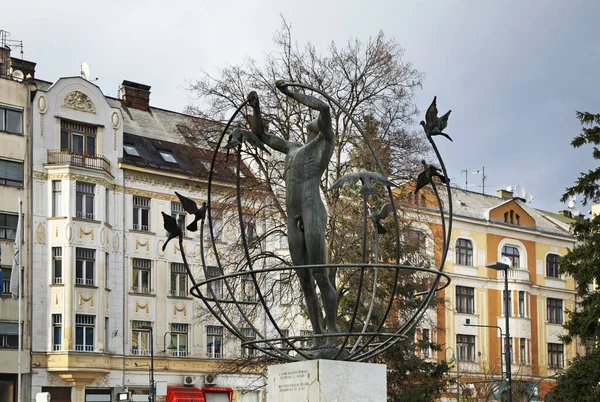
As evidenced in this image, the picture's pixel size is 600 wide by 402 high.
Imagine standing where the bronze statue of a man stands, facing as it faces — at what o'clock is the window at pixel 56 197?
The window is roughly at 4 o'clock from the bronze statue of a man.

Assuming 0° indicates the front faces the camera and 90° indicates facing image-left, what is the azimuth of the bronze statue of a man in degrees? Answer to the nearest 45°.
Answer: approximately 45°

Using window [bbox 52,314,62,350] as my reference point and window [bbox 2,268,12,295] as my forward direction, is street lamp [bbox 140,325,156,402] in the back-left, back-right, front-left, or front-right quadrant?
back-left

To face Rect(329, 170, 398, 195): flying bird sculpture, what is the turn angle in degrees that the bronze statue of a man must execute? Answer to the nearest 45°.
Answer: approximately 90° to its left

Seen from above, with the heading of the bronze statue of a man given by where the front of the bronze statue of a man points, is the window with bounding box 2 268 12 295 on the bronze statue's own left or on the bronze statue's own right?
on the bronze statue's own right

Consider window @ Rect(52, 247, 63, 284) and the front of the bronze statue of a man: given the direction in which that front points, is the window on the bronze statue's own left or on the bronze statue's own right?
on the bronze statue's own right

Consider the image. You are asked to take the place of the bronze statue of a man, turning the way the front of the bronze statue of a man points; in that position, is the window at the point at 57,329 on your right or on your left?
on your right

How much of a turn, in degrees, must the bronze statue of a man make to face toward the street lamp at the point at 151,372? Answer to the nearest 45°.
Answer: approximately 135° to its right

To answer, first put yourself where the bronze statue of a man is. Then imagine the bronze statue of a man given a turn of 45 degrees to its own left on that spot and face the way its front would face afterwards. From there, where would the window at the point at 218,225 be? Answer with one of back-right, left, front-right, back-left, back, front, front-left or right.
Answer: back
